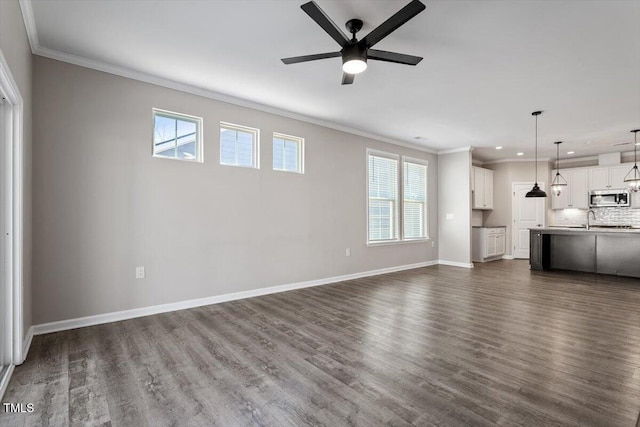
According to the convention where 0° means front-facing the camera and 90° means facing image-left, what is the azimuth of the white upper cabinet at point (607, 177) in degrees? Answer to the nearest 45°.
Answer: approximately 0°

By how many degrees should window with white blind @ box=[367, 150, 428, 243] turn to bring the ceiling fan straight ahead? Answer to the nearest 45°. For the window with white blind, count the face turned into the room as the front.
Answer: approximately 45° to its right

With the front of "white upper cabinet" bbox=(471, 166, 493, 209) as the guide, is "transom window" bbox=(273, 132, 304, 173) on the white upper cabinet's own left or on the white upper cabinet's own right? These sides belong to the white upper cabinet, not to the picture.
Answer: on the white upper cabinet's own right

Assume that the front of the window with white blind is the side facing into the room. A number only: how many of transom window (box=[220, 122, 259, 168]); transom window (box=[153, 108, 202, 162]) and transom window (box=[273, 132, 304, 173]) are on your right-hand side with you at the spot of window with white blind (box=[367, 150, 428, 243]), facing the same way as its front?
3

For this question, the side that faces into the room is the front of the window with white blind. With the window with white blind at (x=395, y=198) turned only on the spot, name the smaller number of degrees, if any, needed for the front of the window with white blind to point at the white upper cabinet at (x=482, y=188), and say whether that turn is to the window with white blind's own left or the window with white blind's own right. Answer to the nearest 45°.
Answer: approximately 90° to the window with white blind's own left

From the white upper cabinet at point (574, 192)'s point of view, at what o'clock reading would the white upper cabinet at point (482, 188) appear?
the white upper cabinet at point (482, 188) is roughly at 2 o'clock from the white upper cabinet at point (574, 192).

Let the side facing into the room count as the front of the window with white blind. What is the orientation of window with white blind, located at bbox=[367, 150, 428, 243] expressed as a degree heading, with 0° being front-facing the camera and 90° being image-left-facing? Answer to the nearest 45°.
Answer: approximately 315°

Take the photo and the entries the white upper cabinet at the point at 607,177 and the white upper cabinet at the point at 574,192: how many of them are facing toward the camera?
2

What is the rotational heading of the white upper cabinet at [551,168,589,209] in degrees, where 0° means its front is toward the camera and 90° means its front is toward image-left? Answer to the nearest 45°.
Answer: approximately 0°

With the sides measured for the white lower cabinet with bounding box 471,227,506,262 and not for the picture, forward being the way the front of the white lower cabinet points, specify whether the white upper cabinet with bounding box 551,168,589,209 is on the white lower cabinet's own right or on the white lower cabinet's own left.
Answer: on the white lower cabinet's own left
